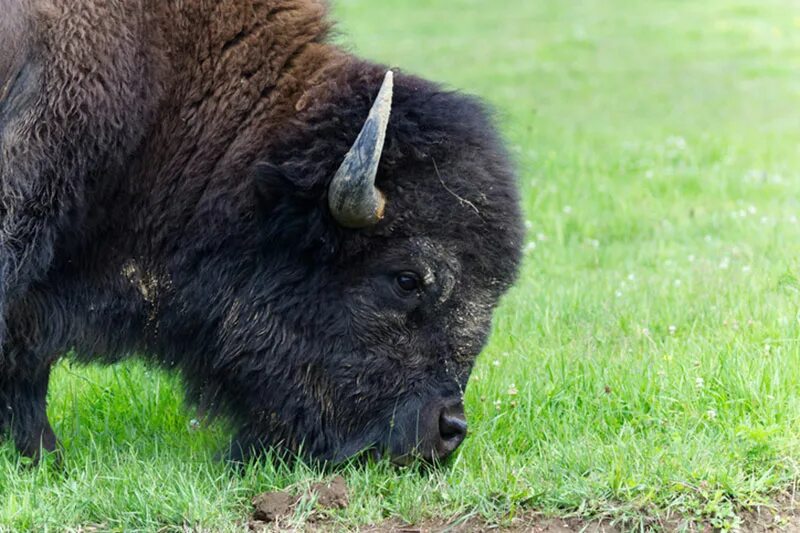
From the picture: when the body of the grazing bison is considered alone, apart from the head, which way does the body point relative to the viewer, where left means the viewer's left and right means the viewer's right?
facing to the right of the viewer
